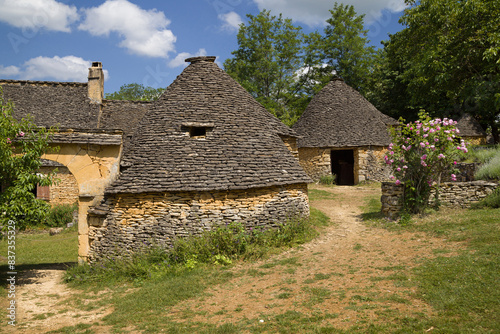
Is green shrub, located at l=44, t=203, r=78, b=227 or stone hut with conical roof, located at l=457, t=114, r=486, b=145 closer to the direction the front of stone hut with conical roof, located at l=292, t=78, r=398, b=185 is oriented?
the green shrub

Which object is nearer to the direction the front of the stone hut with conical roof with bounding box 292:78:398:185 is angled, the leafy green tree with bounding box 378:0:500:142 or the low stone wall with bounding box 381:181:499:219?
the low stone wall

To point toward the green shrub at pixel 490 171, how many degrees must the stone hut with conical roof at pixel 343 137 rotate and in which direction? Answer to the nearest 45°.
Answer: approximately 45° to its left

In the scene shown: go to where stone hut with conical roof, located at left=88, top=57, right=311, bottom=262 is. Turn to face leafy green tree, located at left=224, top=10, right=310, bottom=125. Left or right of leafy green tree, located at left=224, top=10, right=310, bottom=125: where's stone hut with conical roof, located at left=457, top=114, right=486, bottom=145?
right

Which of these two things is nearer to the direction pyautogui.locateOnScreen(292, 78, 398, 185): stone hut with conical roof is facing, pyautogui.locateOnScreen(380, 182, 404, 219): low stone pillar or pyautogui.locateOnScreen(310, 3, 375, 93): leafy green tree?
the low stone pillar

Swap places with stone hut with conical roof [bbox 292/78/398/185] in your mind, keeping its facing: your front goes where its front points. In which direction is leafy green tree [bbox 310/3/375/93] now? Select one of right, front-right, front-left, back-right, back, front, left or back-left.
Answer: back

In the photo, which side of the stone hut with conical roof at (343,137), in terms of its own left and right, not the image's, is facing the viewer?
front

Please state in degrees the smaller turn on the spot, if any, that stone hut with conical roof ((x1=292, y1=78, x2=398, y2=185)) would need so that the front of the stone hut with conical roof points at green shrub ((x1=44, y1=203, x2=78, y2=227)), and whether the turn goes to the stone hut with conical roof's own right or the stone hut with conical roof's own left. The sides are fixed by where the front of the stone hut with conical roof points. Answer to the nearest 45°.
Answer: approximately 45° to the stone hut with conical roof's own right

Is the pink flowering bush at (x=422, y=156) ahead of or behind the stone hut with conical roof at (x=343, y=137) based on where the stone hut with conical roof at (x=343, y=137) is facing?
ahead

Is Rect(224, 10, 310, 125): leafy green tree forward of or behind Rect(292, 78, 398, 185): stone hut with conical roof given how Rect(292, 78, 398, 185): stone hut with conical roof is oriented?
behind

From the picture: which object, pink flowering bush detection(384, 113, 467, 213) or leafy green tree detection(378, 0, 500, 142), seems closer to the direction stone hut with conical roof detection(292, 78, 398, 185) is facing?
the pink flowering bush
